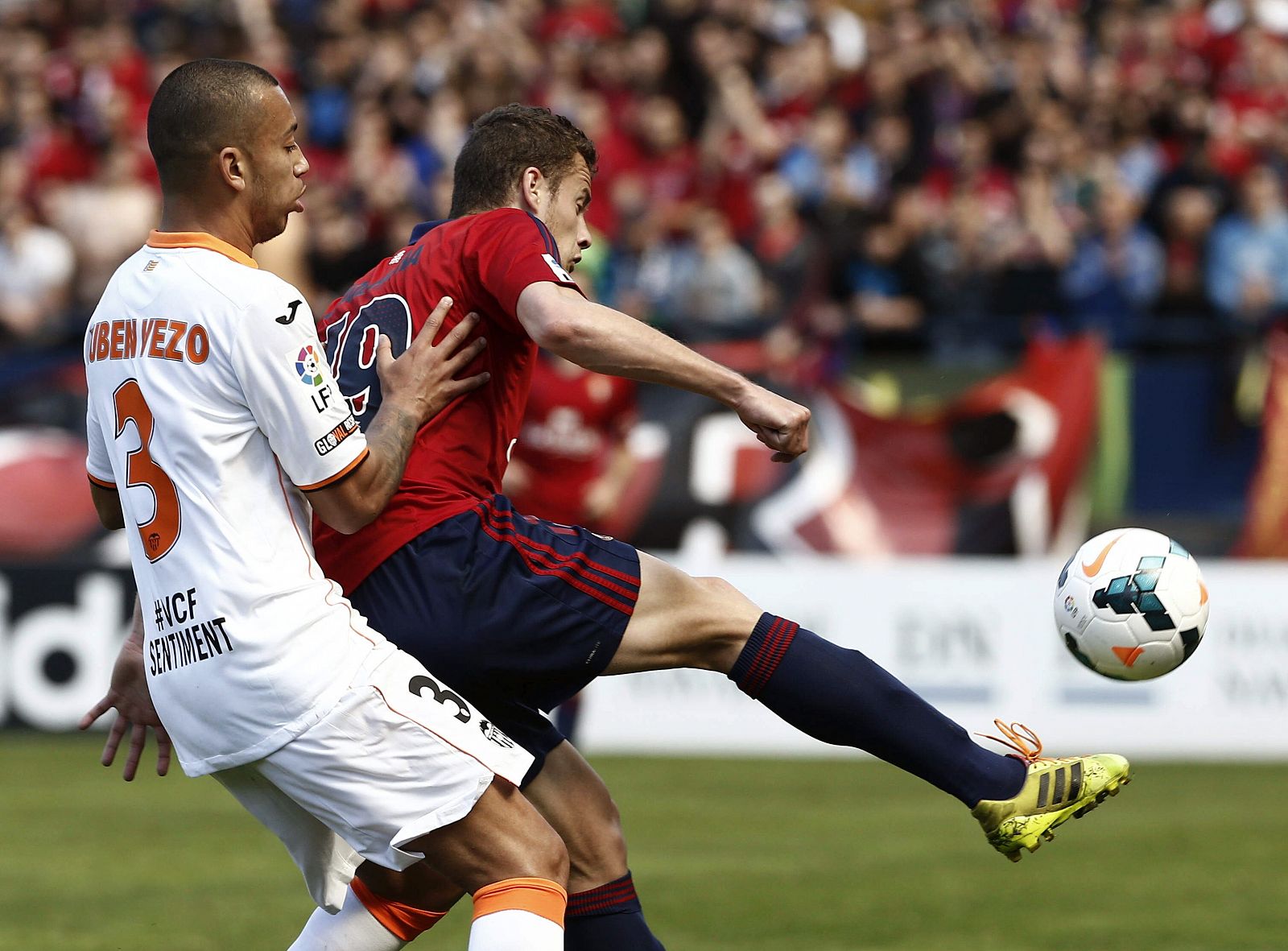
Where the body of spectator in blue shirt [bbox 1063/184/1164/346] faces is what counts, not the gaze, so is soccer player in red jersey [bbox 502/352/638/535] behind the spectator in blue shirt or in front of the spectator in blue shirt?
in front

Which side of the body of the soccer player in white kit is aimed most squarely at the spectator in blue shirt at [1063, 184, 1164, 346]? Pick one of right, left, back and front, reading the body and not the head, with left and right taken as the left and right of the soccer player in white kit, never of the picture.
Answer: front

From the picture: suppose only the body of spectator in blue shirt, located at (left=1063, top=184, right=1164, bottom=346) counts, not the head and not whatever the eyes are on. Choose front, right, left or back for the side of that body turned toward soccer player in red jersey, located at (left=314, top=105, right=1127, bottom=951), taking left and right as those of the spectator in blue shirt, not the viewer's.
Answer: front

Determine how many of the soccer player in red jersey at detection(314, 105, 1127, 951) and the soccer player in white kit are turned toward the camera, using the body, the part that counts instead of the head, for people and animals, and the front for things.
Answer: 0

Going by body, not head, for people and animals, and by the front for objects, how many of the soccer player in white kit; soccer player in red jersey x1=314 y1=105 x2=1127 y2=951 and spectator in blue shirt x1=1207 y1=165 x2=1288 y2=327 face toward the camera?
1

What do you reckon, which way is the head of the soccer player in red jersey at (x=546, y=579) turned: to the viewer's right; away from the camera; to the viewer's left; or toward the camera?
to the viewer's right

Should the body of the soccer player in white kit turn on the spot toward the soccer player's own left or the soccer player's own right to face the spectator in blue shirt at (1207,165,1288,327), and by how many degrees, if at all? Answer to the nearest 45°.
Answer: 0° — they already face them

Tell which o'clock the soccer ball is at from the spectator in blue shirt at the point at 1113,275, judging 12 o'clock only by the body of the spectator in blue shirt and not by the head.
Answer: The soccer ball is roughly at 12 o'clock from the spectator in blue shirt.

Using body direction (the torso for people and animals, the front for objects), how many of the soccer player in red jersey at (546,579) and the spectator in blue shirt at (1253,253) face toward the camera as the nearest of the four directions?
1

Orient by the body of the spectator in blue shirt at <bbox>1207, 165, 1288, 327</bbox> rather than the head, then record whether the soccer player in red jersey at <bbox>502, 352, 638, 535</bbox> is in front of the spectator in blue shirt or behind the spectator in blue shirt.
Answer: in front

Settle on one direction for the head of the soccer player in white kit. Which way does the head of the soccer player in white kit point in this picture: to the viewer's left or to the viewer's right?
to the viewer's right

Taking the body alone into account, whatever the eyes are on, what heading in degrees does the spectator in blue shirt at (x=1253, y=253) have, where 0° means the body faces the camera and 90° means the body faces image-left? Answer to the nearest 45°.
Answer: approximately 0°
